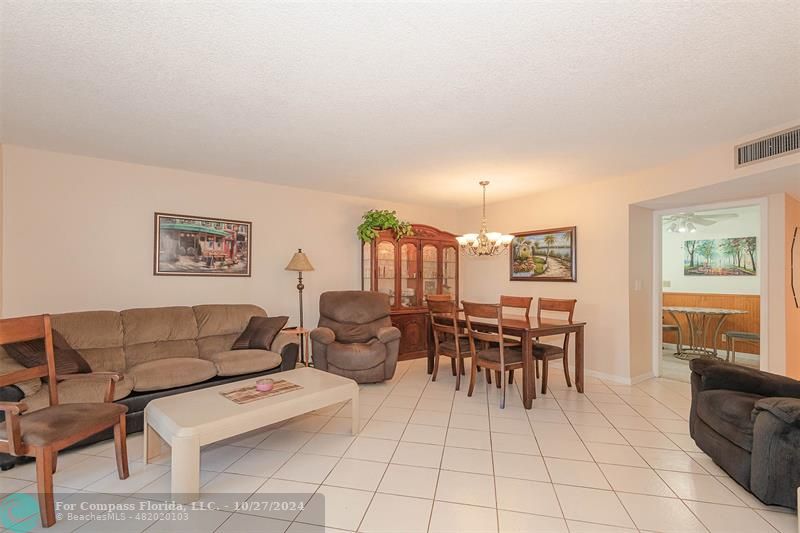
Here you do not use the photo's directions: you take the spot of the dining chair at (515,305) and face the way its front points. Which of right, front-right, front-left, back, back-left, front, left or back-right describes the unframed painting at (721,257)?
back

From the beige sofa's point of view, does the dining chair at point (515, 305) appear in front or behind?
in front

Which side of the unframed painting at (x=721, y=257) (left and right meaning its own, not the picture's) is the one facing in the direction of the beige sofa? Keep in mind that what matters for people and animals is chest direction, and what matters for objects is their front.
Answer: front

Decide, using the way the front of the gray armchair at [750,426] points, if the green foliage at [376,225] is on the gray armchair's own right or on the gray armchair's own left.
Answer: on the gray armchair's own right

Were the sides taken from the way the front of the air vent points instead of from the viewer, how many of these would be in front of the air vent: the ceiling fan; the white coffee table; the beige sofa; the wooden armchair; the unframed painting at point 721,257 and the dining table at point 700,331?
3

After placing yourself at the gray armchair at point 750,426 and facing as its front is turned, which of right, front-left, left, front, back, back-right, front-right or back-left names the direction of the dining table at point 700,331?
back-right

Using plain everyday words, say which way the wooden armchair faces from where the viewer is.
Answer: facing the viewer and to the right of the viewer

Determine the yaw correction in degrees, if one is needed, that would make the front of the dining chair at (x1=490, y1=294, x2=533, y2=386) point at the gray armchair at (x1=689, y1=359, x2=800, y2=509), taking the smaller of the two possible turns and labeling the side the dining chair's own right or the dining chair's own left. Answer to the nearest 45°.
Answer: approximately 90° to the dining chair's own left

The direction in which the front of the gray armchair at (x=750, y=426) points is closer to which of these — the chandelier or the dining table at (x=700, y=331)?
the chandelier

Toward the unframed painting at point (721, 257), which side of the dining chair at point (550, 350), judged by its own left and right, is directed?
back

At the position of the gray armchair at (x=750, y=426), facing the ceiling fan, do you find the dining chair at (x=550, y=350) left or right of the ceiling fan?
left
